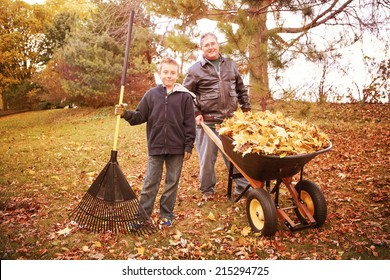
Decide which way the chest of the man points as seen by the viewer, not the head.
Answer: toward the camera

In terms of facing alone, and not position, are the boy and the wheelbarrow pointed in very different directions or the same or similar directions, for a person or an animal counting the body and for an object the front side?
same or similar directions

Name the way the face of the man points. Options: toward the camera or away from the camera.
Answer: toward the camera

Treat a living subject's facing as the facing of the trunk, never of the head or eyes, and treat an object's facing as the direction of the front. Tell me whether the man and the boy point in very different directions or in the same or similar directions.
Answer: same or similar directions

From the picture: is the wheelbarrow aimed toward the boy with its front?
no

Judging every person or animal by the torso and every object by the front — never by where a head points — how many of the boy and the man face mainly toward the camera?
2

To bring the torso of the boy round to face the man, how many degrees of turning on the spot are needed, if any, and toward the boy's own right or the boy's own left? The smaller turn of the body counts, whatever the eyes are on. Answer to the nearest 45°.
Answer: approximately 135° to the boy's own left

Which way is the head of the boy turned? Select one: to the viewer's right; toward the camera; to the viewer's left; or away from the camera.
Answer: toward the camera
